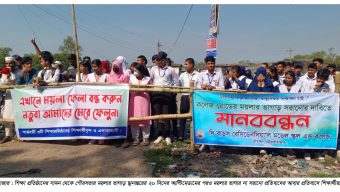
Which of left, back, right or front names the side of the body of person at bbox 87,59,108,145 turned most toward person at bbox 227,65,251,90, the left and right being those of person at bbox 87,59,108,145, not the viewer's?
left

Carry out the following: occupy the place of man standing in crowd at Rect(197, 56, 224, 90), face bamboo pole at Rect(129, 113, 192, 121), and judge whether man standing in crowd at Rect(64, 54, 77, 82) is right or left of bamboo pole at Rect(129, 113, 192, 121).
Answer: right

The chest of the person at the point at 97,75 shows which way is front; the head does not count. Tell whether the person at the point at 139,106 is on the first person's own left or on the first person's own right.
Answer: on the first person's own left

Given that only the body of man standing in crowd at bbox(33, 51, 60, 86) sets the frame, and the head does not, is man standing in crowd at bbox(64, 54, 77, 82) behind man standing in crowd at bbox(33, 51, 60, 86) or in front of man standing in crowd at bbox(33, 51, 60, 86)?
behind

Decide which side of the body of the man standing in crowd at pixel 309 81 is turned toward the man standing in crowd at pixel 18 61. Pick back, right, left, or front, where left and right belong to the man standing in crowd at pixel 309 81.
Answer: right

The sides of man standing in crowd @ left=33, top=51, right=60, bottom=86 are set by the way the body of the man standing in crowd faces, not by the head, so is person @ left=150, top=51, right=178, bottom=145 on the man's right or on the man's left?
on the man's left

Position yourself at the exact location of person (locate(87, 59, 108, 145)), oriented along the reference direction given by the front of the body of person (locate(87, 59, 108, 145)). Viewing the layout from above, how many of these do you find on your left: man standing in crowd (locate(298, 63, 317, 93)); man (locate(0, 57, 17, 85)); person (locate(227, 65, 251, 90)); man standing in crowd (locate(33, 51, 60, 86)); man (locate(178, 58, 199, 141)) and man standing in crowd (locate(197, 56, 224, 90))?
4
